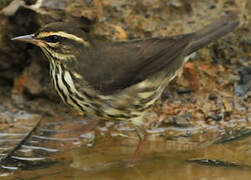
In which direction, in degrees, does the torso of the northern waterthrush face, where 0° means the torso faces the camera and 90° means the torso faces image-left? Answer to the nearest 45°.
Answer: approximately 90°
